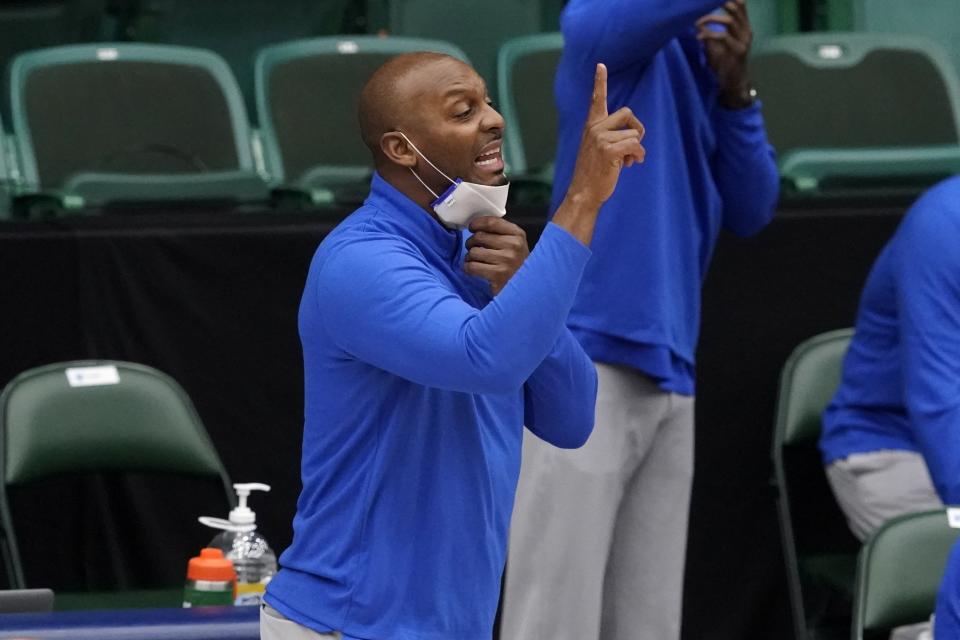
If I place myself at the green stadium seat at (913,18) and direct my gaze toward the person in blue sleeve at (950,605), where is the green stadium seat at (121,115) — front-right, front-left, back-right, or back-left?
front-right

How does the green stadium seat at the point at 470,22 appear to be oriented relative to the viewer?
toward the camera

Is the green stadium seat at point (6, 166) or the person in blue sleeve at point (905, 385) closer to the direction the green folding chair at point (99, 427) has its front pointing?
the person in blue sleeve

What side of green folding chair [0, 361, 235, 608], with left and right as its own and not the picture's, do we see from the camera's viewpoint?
front

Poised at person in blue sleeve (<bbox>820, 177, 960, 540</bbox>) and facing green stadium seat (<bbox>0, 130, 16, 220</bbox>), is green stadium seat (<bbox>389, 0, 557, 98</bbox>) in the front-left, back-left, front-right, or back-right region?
front-right

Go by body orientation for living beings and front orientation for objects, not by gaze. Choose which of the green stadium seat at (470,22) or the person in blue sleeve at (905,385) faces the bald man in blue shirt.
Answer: the green stadium seat

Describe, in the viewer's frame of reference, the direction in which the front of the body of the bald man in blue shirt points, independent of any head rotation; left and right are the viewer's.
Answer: facing the viewer and to the right of the viewer

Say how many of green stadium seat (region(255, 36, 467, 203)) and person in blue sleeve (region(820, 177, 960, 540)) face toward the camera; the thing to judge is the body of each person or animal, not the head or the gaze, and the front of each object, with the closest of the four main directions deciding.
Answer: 1

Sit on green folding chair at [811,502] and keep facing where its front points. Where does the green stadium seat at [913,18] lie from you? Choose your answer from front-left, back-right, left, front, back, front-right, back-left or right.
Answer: back-left

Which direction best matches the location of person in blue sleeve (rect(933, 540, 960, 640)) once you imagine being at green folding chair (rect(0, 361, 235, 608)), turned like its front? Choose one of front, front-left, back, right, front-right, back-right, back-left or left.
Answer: front-left

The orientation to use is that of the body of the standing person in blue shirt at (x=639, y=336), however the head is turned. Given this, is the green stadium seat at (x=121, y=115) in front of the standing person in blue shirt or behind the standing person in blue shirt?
behind
